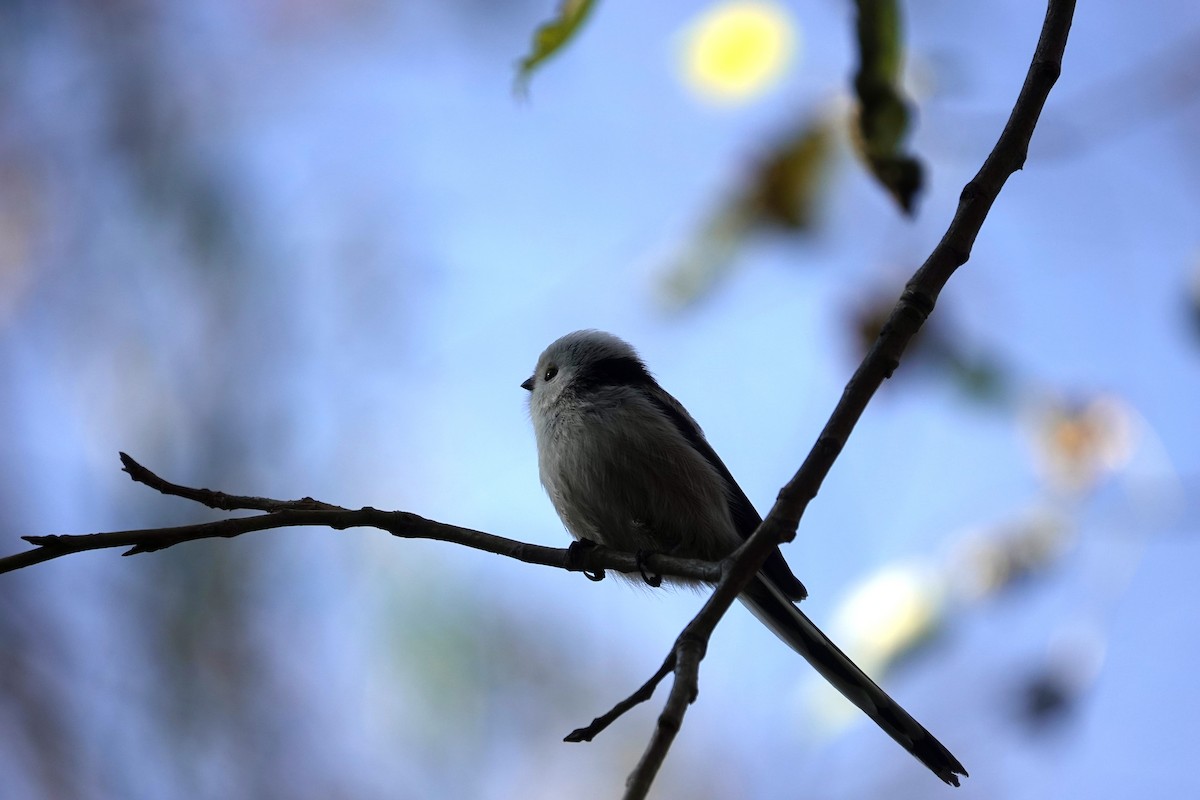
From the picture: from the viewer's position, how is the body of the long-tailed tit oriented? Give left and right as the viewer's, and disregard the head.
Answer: facing to the left of the viewer

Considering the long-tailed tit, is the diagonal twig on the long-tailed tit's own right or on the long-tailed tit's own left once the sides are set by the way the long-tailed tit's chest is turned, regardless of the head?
on the long-tailed tit's own left
